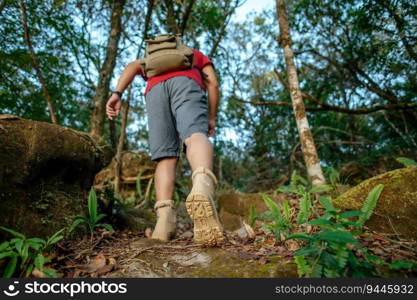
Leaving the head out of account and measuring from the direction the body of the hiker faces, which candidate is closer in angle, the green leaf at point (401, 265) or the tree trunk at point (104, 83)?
the tree trunk

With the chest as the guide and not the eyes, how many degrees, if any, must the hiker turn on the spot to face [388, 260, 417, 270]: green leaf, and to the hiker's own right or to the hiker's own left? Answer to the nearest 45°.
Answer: approximately 135° to the hiker's own right

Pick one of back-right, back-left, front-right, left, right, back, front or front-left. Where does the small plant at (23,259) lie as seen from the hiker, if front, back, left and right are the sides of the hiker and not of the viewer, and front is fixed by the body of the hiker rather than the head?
back-left

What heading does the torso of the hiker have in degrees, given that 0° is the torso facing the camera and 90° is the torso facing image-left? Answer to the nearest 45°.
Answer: approximately 180°

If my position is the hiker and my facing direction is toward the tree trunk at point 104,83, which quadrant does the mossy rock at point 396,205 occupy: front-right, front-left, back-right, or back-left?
back-right

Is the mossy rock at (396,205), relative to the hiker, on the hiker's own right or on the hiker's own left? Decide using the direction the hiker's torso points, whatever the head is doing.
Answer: on the hiker's own right

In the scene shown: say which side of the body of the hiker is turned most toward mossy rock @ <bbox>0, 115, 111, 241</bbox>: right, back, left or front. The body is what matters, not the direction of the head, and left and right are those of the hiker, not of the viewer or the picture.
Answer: left
